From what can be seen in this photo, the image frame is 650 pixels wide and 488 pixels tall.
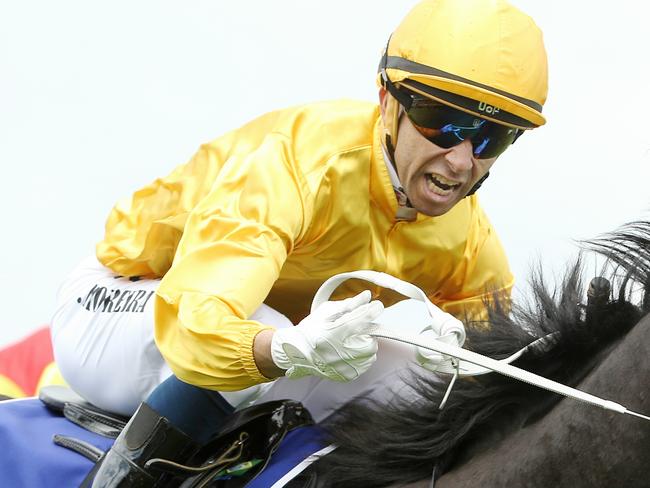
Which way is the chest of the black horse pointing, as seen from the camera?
to the viewer's right

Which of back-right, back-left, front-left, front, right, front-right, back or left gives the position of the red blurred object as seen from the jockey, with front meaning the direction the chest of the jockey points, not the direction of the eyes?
back

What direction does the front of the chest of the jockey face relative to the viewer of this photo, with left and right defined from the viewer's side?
facing the viewer and to the right of the viewer

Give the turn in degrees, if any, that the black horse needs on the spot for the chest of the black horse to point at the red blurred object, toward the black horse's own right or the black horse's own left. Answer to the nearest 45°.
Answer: approximately 135° to the black horse's own left
